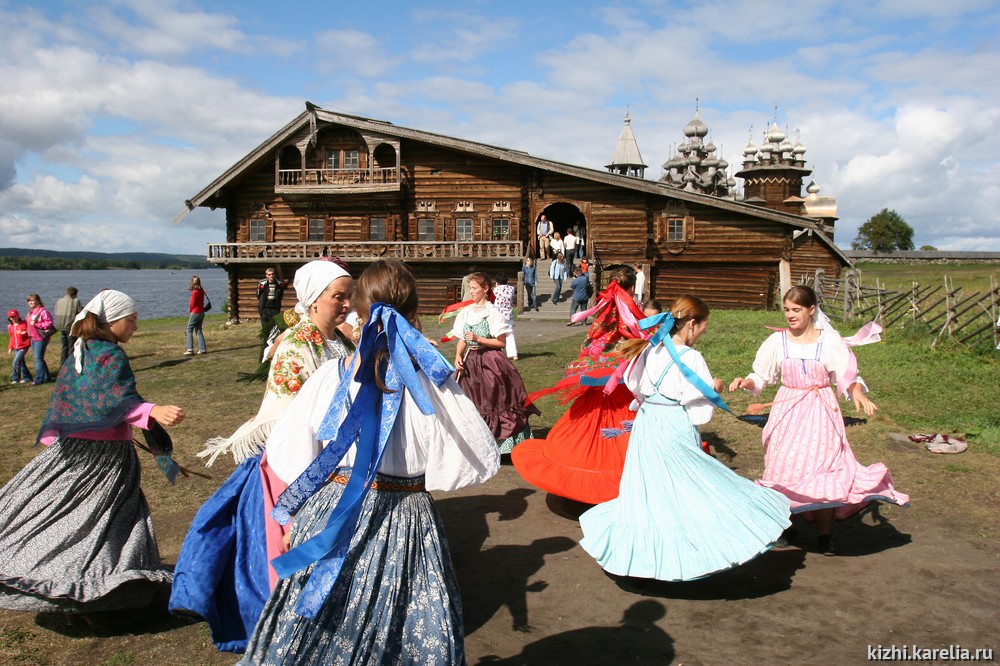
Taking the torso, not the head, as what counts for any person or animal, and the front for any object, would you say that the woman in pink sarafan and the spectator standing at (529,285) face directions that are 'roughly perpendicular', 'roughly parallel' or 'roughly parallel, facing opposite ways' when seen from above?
roughly parallel

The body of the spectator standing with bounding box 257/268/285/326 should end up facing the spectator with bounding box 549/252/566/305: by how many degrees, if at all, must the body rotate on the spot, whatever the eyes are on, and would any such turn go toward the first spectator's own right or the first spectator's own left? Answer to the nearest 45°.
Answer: approximately 135° to the first spectator's own left

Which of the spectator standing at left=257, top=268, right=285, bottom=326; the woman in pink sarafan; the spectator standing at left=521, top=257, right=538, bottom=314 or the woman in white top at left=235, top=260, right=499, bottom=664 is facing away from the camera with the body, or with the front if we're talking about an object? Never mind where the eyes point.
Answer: the woman in white top

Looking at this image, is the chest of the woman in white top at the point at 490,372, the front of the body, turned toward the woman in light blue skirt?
no

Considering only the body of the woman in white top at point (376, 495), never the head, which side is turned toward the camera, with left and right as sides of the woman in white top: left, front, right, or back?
back

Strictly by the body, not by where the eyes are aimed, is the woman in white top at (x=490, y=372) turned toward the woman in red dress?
no

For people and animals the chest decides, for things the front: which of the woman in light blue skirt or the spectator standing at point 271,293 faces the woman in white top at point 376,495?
the spectator standing

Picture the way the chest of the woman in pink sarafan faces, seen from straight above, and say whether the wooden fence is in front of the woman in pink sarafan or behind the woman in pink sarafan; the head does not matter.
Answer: behind

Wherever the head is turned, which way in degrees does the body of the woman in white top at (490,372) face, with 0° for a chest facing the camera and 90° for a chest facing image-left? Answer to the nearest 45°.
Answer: approximately 45°

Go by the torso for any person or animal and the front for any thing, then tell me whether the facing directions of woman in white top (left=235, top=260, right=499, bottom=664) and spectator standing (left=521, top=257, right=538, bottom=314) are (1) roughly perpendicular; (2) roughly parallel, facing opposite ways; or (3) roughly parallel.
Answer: roughly parallel, facing opposite ways

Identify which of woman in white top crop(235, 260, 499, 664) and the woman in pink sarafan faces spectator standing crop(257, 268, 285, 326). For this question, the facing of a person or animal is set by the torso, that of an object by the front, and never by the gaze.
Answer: the woman in white top

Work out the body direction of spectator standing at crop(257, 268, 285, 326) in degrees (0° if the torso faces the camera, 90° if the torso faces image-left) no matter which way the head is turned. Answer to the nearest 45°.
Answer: approximately 0°

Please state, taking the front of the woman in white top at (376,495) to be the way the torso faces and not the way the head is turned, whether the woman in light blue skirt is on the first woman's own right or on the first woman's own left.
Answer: on the first woman's own right

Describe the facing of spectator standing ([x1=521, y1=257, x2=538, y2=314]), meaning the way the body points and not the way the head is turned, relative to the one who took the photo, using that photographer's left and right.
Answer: facing the viewer

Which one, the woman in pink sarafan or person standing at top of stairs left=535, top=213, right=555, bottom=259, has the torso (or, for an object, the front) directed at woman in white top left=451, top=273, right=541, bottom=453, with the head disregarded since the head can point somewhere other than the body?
the person standing at top of stairs

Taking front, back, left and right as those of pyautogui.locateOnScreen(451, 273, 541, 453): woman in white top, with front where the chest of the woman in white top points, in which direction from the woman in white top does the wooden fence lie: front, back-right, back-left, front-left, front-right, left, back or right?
back

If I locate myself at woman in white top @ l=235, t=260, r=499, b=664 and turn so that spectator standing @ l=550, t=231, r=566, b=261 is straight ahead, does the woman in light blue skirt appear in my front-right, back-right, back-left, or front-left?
front-right

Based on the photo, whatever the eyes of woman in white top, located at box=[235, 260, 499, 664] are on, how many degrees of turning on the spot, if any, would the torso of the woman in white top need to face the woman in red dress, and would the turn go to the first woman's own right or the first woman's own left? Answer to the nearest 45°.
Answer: approximately 45° to the first woman's own right
